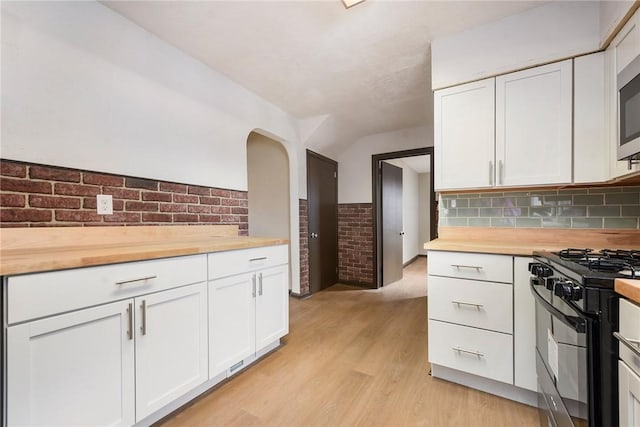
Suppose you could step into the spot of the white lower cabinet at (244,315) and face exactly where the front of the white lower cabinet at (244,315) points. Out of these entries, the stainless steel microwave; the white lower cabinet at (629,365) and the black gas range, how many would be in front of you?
3

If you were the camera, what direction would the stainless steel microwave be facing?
facing the viewer and to the left of the viewer

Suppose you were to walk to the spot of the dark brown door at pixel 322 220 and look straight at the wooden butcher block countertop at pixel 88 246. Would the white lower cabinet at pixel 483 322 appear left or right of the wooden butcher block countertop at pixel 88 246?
left

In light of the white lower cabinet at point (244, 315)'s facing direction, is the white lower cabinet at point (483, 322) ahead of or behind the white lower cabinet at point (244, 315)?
ahead

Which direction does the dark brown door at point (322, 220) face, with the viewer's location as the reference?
facing the viewer and to the right of the viewer

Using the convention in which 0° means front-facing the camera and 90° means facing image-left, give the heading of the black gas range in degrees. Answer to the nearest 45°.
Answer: approximately 45°

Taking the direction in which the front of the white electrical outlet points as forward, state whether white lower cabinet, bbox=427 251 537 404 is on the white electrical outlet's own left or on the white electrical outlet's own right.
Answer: on the white electrical outlet's own left

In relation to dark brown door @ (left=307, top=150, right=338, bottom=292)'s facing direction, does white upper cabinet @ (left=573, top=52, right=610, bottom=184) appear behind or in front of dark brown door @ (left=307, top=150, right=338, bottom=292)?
in front

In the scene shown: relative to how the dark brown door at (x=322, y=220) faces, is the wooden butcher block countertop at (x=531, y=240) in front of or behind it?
in front

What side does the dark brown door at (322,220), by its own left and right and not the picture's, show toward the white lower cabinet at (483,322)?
front

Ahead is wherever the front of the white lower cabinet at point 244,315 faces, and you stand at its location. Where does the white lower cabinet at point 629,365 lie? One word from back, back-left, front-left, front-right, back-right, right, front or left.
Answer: front

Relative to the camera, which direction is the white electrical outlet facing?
toward the camera

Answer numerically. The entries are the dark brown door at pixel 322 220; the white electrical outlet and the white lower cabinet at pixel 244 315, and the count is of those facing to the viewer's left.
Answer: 0
